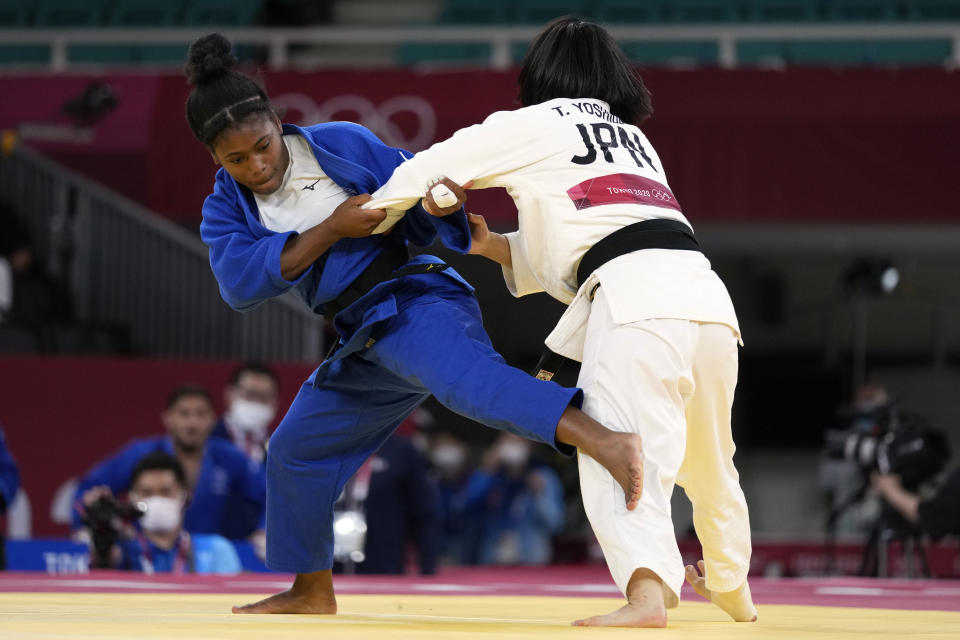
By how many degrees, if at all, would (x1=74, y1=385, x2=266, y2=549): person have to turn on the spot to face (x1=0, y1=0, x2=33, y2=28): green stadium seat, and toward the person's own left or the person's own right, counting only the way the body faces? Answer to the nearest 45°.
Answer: approximately 180°

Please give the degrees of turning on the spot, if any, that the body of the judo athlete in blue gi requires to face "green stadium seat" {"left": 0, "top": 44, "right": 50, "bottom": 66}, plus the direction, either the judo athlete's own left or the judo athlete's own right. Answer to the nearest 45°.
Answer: approximately 180°

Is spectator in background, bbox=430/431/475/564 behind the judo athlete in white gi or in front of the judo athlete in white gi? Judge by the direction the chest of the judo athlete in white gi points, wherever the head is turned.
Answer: in front

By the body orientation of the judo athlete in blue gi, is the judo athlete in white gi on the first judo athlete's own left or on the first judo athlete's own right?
on the first judo athlete's own left

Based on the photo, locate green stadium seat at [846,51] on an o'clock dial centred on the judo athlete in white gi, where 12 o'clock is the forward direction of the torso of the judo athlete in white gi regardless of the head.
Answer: The green stadium seat is roughly at 2 o'clock from the judo athlete in white gi.

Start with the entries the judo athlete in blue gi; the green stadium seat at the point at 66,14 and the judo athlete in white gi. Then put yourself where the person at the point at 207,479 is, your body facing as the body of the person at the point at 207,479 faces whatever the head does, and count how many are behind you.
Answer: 1
